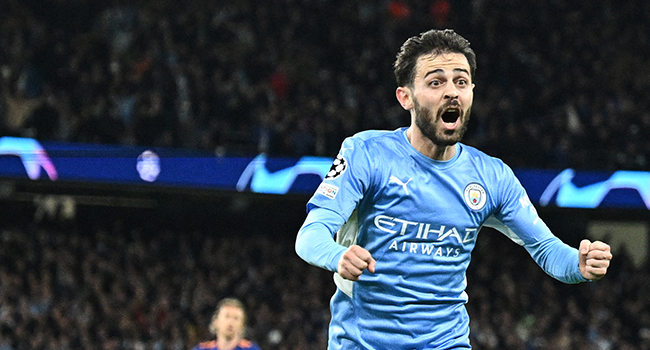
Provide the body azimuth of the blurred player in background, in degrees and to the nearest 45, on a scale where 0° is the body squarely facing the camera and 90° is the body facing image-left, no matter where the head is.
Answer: approximately 0°

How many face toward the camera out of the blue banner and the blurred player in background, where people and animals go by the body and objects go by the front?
2

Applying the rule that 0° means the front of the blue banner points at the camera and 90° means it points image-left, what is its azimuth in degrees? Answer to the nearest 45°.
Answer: approximately 0°

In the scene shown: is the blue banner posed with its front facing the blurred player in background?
yes

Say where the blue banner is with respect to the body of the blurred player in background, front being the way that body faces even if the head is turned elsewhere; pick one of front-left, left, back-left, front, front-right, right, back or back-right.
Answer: back
